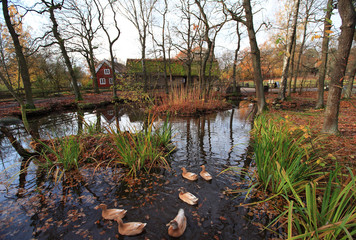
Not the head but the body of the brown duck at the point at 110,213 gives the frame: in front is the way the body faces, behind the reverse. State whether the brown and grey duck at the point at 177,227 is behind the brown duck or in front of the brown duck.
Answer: behind

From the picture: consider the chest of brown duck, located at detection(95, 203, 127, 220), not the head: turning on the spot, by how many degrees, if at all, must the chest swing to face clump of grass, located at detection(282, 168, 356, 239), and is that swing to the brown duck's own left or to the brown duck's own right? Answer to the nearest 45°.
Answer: approximately 135° to the brown duck's own left

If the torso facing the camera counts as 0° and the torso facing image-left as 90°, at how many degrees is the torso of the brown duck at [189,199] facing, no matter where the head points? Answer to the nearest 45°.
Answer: approximately 135°

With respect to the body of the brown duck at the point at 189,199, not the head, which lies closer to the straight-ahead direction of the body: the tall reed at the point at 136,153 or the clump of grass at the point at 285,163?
the tall reed

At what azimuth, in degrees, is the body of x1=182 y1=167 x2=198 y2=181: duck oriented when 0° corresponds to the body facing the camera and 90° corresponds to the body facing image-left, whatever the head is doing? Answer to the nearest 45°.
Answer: approximately 135°

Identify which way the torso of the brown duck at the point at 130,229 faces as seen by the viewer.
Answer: to the viewer's left

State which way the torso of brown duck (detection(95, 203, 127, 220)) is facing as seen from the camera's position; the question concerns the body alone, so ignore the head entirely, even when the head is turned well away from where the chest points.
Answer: to the viewer's left

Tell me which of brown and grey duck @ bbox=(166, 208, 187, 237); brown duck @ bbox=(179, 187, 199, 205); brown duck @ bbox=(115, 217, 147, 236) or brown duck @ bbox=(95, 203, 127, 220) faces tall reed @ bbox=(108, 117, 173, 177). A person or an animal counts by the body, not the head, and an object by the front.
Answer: brown duck @ bbox=(179, 187, 199, 205)

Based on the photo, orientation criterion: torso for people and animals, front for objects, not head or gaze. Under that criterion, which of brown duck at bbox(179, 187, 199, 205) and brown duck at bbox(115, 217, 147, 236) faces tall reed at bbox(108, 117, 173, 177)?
brown duck at bbox(179, 187, 199, 205)

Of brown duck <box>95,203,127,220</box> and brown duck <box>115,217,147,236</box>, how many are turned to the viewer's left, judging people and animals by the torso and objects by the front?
2

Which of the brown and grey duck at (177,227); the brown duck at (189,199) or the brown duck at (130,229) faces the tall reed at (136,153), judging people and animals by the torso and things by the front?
the brown duck at (189,199)

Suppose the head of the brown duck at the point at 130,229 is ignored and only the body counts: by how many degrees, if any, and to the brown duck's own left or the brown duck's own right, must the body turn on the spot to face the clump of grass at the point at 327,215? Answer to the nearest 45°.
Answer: approximately 135° to the brown duck's own left
